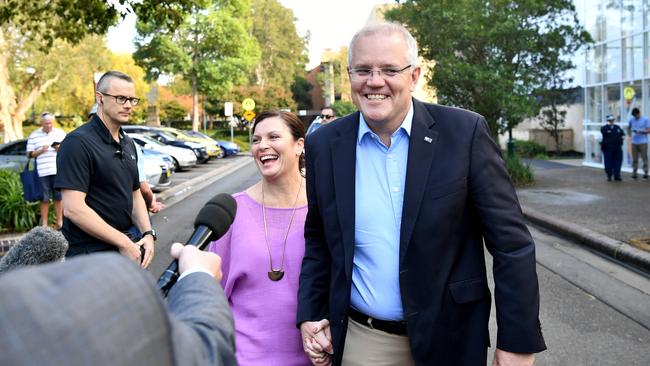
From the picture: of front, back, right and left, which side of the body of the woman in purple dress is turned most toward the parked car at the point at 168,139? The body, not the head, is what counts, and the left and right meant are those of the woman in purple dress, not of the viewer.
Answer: back

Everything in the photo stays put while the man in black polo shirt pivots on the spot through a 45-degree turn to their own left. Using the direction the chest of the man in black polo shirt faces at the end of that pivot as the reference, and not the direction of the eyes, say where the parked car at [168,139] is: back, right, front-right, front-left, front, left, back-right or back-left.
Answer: left
